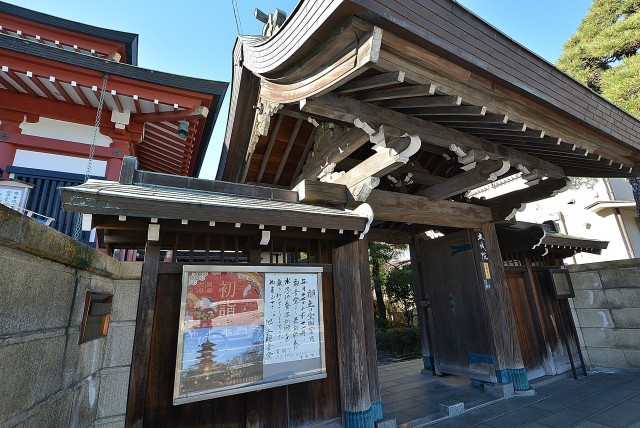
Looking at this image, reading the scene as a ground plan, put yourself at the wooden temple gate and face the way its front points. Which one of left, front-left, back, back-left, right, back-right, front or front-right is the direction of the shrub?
back-left

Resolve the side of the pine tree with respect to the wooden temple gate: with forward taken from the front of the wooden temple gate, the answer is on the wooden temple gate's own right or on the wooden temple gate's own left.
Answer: on the wooden temple gate's own left

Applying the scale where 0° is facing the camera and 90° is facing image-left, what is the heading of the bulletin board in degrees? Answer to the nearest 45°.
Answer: approximately 315°

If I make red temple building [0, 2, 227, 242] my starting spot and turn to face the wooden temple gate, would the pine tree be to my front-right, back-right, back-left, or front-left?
front-left

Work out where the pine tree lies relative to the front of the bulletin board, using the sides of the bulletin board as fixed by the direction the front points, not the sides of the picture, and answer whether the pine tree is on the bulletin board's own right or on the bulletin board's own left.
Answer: on the bulletin board's own left
